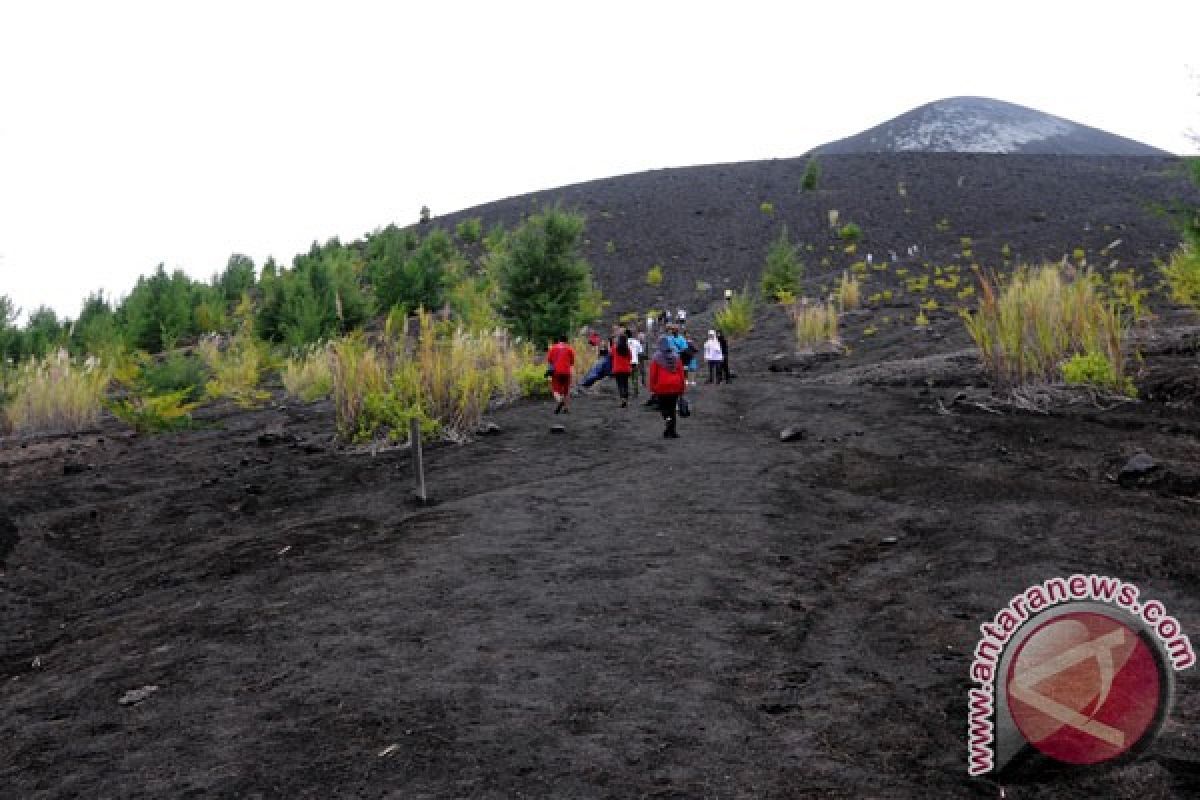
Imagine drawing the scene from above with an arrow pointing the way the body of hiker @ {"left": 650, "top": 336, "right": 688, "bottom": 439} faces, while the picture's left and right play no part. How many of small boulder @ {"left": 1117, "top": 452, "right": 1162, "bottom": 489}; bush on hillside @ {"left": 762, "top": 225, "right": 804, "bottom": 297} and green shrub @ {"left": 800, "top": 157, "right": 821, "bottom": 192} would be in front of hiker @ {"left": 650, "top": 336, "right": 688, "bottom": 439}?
2

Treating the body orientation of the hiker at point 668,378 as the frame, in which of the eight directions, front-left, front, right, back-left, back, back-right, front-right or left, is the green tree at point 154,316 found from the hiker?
front-left

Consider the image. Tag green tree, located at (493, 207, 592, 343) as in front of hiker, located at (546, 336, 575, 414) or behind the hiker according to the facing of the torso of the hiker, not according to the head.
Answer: in front

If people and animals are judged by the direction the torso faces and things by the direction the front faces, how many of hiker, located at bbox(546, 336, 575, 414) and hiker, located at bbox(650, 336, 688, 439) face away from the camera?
2

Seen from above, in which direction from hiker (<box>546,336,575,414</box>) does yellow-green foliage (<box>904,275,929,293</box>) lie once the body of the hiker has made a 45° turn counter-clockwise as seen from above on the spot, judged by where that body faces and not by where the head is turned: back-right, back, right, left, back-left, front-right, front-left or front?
right

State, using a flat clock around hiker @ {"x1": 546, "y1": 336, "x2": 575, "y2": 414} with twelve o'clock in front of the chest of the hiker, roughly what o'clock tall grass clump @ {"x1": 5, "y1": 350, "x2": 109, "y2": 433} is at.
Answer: The tall grass clump is roughly at 9 o'clock from the hiker.

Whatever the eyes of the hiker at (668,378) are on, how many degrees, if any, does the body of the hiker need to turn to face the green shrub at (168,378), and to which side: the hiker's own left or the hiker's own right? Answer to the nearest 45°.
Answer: approximately 45° to the hiker's own left

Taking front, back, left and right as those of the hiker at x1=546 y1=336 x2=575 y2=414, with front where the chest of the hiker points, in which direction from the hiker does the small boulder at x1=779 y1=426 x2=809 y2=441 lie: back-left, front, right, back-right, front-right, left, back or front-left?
back-right

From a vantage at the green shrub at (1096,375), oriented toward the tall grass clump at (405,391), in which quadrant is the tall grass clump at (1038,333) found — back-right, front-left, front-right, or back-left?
front-right

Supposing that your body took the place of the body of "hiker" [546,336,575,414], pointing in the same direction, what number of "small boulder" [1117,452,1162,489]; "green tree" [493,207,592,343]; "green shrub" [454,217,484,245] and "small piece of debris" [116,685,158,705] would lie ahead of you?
2

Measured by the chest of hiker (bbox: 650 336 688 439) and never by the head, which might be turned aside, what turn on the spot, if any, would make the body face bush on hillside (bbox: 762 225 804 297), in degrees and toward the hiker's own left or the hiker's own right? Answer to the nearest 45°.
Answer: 0° — they already face it

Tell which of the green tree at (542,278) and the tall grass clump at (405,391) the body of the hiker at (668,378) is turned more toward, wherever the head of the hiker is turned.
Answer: the green tree

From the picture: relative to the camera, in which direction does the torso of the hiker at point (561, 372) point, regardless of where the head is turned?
away from the camera

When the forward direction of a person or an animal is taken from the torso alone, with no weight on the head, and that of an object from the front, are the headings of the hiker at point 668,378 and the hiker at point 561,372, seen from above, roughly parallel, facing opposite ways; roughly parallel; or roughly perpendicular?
roughly parallel

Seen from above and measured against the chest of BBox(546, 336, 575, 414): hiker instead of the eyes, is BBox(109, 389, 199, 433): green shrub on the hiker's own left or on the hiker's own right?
on the hiker's own left

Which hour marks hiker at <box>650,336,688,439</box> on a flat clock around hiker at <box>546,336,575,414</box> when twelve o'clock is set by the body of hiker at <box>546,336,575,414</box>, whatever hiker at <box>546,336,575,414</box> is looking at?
hiker at <box>650,336,688,439</box> is roughly at 5 o'clock from hiker at <box>546,336,575,414</box>.

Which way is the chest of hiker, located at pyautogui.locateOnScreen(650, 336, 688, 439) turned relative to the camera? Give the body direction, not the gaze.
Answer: away from the camera

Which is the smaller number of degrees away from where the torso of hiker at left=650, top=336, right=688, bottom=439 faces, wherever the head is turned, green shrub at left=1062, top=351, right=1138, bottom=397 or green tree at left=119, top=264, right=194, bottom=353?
the green tree

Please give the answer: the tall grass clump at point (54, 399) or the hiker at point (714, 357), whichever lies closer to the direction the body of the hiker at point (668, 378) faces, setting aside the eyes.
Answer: the hiker

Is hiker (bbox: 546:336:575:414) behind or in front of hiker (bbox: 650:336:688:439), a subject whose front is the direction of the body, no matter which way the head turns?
in front
